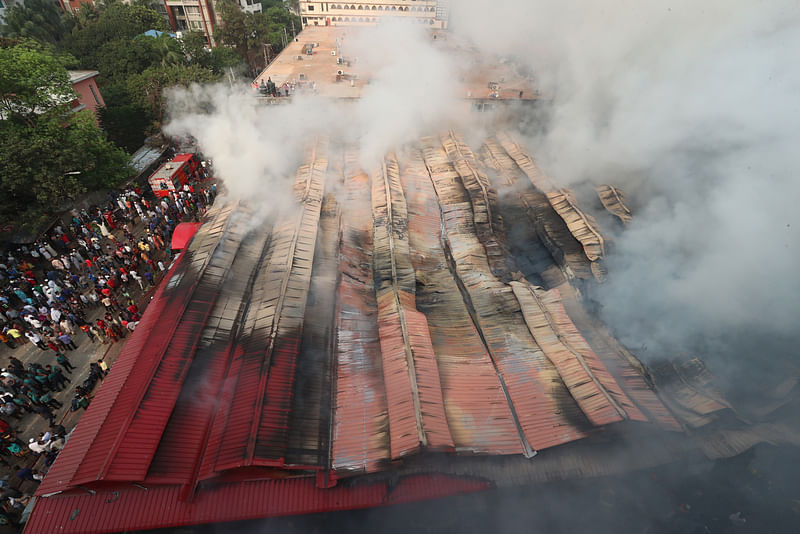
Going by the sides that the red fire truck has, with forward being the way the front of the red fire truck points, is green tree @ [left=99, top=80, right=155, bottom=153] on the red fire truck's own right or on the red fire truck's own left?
on the red fire truck's own left

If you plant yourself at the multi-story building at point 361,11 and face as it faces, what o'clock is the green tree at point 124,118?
The green tree is roughly at 1 o'clock from the multi-story building.

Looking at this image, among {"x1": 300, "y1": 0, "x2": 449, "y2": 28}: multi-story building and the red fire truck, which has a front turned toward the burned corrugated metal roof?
the multi-story building

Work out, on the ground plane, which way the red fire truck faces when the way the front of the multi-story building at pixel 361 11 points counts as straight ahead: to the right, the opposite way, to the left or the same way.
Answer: the opposite way

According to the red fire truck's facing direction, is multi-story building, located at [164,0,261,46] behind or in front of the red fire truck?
in front

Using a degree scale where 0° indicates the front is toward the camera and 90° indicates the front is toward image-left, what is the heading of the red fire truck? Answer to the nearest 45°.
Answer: approximately 225°

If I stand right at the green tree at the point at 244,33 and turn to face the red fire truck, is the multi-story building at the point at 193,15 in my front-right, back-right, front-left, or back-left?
back-right

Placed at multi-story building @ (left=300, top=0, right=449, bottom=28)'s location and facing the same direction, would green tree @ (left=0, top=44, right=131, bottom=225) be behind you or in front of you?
in front

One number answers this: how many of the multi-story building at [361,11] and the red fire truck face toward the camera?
1

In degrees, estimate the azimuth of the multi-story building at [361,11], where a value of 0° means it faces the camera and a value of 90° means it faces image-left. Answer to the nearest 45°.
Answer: approximately 0°

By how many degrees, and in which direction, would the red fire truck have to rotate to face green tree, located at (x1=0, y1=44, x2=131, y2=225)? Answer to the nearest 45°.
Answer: approximately 135° to its left

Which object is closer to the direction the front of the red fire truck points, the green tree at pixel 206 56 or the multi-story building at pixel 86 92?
the green tree

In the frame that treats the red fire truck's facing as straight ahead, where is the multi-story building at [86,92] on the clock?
The multi-story building is roughly at 10 o'clock from the red fire truck.

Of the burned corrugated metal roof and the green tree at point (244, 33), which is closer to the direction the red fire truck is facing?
the green tree
